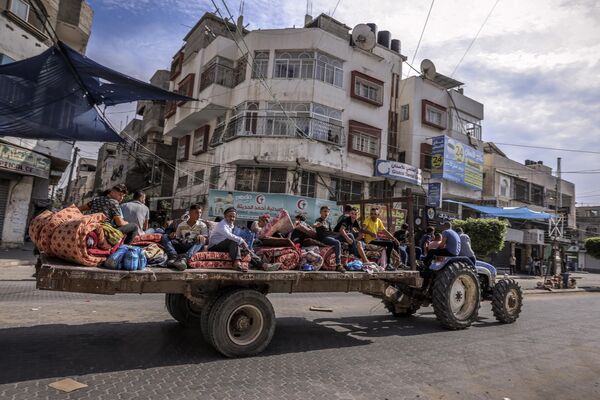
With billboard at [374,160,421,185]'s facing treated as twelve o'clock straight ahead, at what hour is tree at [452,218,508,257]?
The tree is roughly at 10 o'clock from the billboard.

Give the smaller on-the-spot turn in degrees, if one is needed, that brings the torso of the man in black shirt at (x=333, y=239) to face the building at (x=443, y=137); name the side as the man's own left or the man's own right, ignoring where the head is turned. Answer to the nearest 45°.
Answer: approximately 135° to the man's own left

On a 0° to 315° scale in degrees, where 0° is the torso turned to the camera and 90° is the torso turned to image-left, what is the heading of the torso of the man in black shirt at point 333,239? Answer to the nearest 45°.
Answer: approximately 315°

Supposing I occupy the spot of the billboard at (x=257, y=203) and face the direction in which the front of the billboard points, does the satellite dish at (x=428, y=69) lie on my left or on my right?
on my left

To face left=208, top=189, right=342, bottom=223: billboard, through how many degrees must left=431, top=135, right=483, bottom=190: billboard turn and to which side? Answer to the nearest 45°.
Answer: approximately 90° to its right

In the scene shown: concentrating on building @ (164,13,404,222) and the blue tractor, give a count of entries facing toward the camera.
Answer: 1

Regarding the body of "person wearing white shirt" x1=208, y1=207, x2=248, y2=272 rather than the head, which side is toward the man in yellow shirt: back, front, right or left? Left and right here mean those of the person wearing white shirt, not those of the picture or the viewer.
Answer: front

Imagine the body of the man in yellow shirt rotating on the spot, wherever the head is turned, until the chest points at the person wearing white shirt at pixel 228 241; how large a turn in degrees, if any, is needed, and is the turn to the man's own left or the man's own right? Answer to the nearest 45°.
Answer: approximately 90° to the man's own right

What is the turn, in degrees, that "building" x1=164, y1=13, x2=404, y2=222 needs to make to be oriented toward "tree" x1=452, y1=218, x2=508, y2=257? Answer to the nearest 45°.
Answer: approximately 90° to its left

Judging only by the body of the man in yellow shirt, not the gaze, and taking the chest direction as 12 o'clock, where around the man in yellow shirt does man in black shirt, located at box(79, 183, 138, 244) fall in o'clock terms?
The man in black shirt is roughly at 3 o'clock from the man in yellow shirt.
